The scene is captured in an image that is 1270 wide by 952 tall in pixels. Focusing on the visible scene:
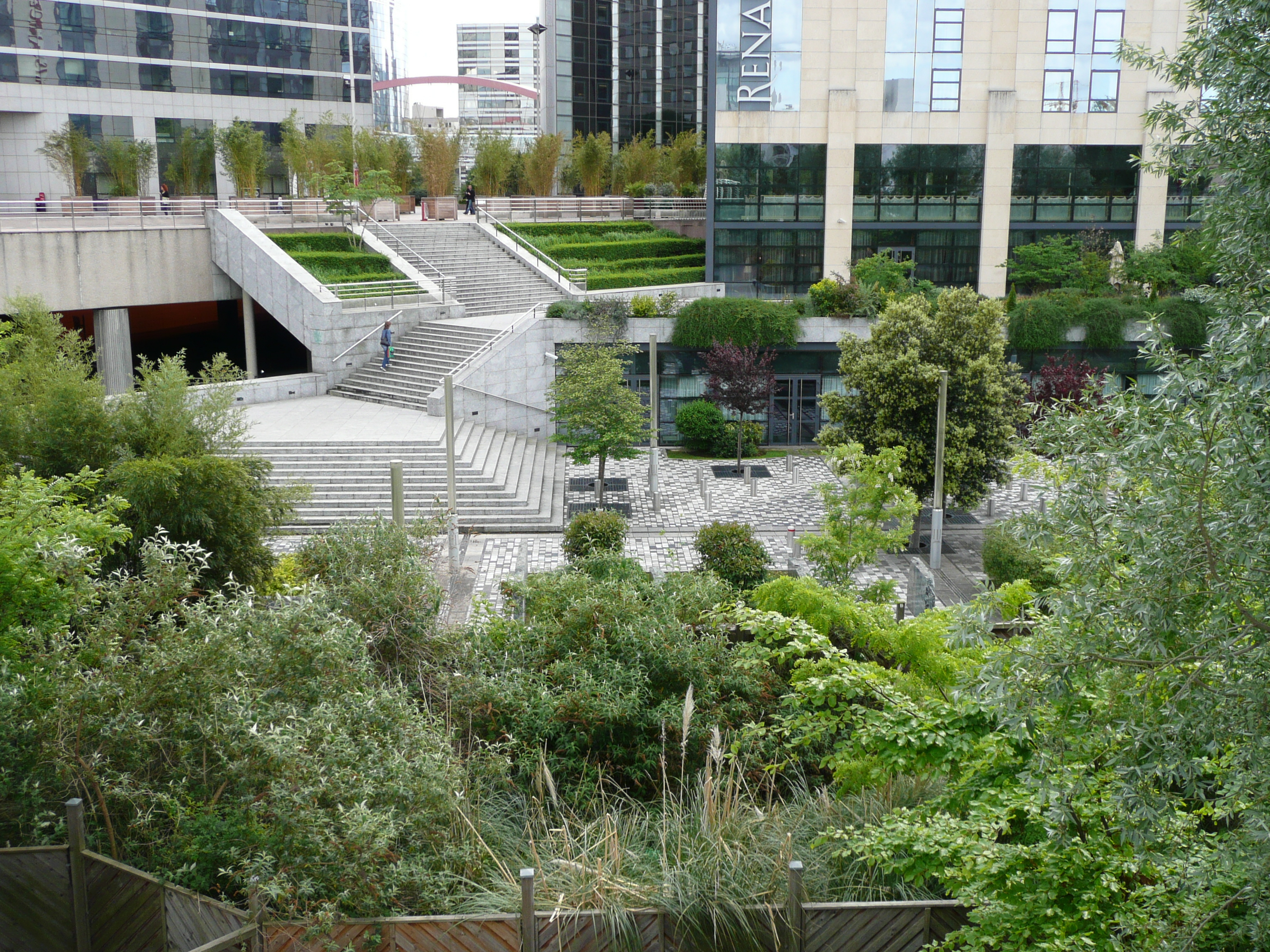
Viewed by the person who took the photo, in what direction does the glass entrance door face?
facing the viewer

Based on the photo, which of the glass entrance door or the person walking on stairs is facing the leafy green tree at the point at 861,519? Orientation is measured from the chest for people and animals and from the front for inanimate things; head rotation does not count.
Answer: the glass entrance door

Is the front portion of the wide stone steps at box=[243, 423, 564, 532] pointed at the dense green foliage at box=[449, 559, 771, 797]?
yes

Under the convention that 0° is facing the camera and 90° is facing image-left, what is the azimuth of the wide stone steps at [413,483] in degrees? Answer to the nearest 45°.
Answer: approximately 0°

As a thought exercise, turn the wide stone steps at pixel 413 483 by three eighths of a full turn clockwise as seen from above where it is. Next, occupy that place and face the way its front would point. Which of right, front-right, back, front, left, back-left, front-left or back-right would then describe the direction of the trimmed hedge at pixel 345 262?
front-right

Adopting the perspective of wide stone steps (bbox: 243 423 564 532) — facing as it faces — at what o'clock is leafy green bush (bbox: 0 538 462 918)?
The leafy green bush is roughly at 12 o'clock from the wide stone steps.

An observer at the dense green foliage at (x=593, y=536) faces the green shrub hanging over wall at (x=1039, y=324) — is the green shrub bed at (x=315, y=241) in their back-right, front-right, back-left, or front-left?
front-left

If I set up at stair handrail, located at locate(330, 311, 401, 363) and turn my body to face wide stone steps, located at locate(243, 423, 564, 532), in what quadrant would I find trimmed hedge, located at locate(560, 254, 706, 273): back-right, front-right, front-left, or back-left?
back-left
